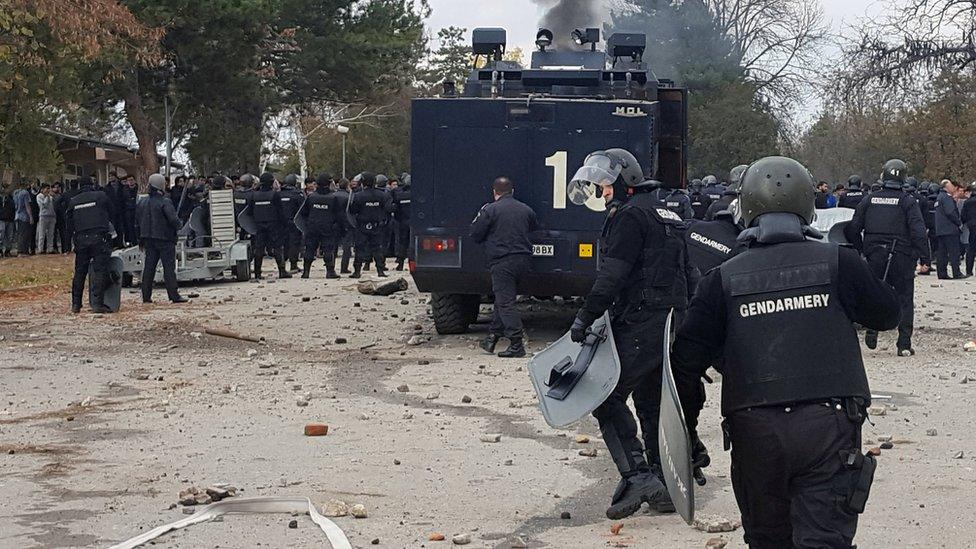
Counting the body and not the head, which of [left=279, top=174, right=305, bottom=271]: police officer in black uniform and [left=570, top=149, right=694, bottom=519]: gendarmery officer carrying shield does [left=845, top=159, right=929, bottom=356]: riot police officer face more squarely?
the police officer in black uniform

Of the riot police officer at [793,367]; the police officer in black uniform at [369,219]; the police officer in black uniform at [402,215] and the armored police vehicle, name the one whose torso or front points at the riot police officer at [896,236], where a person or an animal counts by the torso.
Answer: the riot police officer at [793,367]

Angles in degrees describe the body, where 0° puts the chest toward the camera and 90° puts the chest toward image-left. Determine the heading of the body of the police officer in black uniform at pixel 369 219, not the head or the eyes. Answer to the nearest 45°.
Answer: approximately 180°

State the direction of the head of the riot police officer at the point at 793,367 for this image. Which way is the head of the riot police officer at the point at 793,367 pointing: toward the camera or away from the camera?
away from the camera

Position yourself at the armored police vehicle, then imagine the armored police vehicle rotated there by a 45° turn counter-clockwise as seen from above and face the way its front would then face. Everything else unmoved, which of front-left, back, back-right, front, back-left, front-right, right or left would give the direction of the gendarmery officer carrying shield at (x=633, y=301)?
back-left

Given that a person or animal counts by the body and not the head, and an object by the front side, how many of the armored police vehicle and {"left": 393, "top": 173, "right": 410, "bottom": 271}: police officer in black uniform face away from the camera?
2

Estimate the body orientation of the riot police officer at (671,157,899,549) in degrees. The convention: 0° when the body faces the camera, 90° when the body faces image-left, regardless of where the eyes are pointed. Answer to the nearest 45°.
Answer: approximately 180°

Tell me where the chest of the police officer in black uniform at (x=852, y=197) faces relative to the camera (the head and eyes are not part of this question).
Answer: away from the camera

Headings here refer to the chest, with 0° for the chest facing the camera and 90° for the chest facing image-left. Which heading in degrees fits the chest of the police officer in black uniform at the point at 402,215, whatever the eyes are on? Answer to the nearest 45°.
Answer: approximately 180°

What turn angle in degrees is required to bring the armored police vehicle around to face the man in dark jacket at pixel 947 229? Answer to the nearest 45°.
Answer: approximately 45° to its right

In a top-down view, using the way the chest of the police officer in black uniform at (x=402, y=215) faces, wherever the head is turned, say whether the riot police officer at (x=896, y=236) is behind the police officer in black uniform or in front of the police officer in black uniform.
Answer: behind
